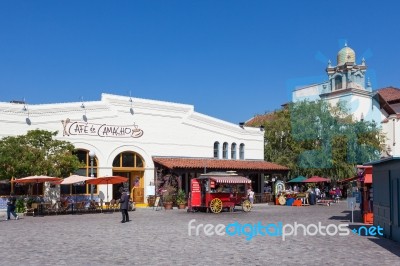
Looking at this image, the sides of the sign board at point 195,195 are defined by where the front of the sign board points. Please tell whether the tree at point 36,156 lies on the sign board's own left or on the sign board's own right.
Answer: on the sign board's own right

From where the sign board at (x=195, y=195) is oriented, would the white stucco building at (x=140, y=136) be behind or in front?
behind

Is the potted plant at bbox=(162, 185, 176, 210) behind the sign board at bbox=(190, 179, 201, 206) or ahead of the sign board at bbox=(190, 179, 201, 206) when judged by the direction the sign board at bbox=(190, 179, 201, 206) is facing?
behind

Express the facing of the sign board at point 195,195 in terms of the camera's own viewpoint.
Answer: facing the viewer

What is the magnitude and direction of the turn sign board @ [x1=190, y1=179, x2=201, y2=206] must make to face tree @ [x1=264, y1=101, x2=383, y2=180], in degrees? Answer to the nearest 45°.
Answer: approximately 135° to its left

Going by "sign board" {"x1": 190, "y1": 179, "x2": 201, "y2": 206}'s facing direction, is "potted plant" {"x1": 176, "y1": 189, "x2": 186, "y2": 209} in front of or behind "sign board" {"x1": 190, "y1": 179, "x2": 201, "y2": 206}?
behind

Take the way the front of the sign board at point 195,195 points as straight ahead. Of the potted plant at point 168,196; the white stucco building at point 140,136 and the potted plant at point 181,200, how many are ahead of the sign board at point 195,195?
0

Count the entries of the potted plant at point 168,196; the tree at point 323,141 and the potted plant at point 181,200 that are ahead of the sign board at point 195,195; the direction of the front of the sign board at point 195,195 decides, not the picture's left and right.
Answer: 0
